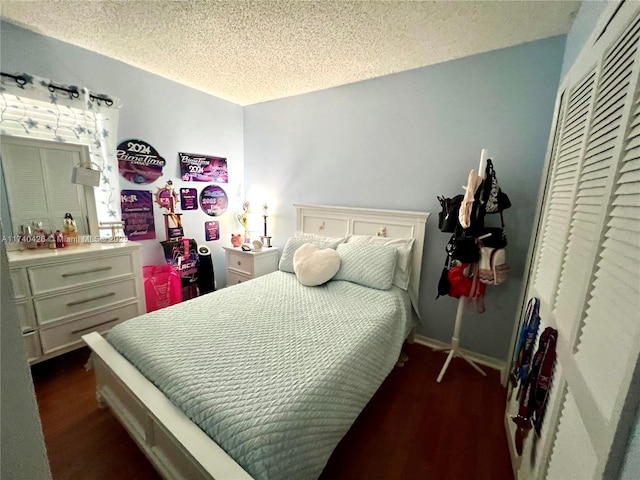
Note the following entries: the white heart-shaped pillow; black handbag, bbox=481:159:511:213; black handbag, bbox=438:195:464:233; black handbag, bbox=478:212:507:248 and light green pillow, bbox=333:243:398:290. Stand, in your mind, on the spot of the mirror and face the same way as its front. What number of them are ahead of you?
5

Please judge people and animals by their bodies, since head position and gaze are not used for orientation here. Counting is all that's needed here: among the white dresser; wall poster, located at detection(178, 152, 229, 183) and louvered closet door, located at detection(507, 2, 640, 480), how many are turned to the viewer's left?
1

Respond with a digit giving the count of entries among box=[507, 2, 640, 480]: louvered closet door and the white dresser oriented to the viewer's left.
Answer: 1

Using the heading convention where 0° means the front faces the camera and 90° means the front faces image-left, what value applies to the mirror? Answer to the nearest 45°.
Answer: approximately 315°

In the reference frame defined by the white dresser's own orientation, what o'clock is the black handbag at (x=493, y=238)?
The black handbag is roughly at 12 o'clock from the white dresser.

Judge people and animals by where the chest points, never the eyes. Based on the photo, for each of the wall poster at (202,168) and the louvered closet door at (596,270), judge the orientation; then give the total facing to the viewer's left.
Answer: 1

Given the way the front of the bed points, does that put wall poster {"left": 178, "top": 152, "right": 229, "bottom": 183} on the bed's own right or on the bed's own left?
on the bed's own right

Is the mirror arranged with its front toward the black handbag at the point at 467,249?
yes

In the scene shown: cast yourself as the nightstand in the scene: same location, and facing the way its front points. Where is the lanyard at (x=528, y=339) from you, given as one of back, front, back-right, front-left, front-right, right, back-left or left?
left

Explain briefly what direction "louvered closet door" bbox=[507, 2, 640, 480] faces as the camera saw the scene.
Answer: facing to the left of the viewer

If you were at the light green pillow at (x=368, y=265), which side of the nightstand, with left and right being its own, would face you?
left

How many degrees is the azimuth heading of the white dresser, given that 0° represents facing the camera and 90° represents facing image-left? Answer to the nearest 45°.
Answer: approximately 315°

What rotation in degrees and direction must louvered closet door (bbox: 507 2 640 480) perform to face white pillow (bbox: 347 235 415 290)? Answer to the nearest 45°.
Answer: approximately 45° to its right

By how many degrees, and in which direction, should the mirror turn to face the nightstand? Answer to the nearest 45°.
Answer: approximately 45° to its left
